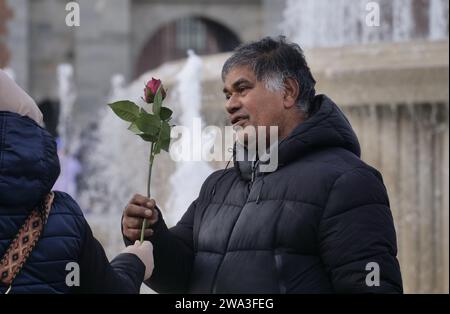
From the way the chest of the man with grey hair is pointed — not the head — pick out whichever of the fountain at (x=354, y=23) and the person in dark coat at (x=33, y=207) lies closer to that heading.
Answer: the person in dark coat

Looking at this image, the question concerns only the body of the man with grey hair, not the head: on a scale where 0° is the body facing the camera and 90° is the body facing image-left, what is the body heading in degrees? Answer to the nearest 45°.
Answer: approximately 45°

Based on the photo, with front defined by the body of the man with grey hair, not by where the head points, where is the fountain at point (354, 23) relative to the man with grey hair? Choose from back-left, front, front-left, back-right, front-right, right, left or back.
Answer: back-right

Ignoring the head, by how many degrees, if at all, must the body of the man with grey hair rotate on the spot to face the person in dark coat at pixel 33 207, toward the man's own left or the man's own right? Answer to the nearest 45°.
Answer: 0° — they already face them
